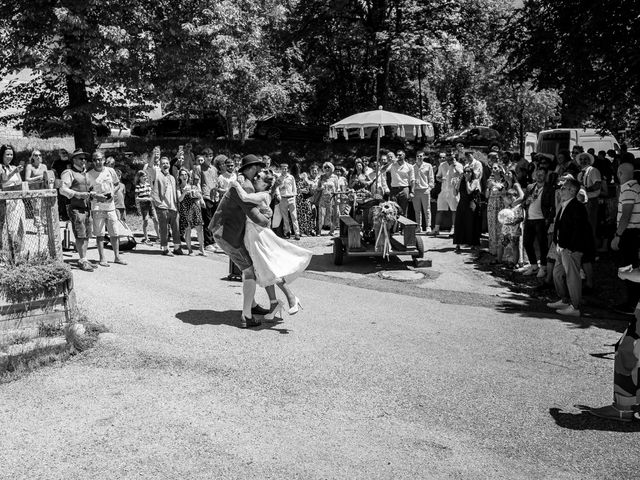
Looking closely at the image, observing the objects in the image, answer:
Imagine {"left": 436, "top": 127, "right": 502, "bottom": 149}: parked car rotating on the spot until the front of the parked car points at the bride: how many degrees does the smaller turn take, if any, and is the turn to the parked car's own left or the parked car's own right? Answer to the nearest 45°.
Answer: approximately 90° to the parked car's own left

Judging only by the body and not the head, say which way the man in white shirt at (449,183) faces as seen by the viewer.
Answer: toward the camera

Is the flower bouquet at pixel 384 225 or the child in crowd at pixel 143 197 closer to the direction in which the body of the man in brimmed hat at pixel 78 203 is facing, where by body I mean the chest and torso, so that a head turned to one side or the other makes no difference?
the flower bouquet

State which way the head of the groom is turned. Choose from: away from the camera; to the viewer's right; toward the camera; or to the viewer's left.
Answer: to the viewer's right

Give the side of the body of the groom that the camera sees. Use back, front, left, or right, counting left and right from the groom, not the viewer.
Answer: right

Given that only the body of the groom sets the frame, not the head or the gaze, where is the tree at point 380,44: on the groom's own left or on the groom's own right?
on the groom's own left

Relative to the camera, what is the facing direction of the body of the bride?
to the viewer's left

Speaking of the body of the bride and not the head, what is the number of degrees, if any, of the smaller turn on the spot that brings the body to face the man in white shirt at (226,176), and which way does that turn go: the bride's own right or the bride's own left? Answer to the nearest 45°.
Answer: approximately 90° to the bride's own right
